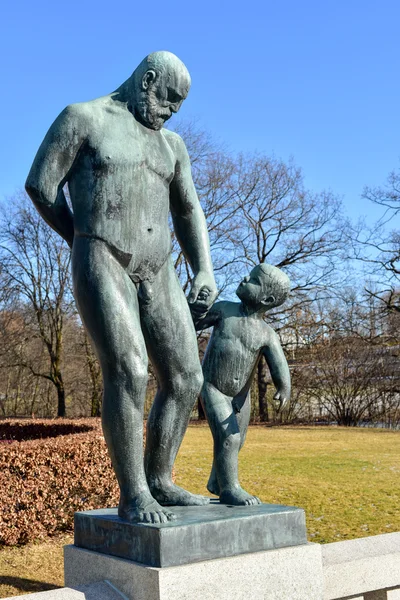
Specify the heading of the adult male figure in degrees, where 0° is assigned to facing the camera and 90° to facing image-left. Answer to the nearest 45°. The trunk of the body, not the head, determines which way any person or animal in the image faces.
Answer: approximately 315°

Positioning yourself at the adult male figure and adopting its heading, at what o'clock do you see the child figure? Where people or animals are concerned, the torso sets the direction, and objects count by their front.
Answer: The child figure is roughly at 9 o'clock from the adult male figure.

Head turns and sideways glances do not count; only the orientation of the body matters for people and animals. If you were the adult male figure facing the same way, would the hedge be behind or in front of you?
behind
